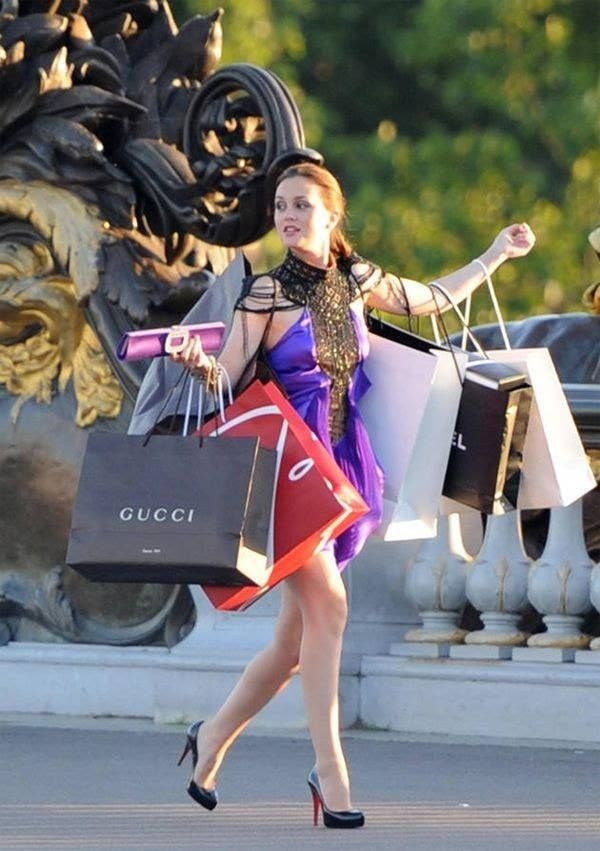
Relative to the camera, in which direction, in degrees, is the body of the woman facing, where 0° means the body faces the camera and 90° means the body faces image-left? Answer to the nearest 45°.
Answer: approximately 315°

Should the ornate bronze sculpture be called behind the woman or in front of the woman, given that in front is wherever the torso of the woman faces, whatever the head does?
behind

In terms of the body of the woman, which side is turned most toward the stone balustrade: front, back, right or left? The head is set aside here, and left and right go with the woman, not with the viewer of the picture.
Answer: left

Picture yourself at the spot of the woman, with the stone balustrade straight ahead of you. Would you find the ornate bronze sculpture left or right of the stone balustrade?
left
